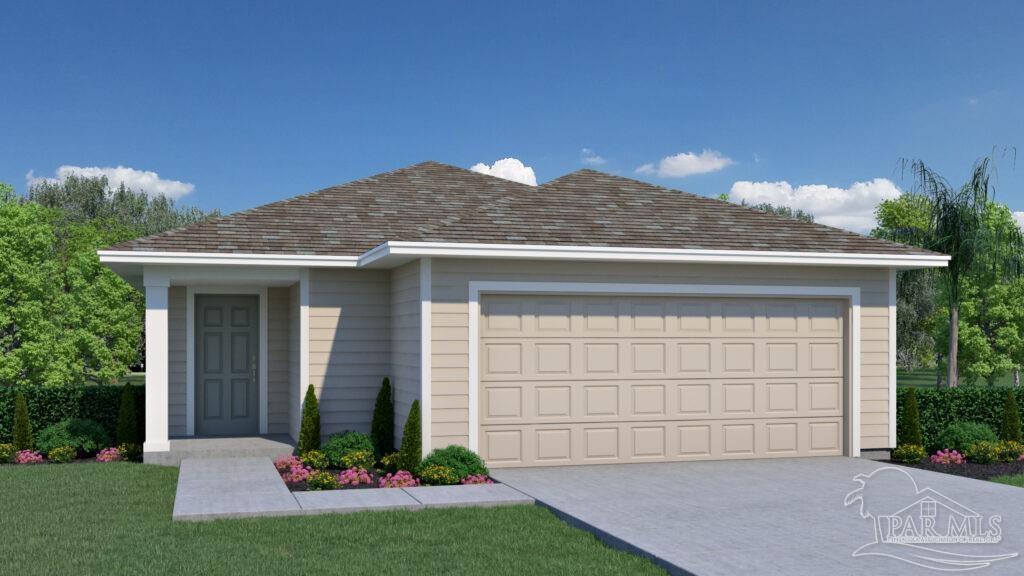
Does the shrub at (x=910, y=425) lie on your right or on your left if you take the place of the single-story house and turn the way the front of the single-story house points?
on your left

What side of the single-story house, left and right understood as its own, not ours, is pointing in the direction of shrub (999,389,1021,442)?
left

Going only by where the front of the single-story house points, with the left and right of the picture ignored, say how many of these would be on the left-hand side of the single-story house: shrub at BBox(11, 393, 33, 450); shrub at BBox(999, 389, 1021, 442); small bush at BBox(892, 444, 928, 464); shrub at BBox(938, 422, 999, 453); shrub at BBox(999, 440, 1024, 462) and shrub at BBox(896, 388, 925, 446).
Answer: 5

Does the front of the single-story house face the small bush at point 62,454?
no

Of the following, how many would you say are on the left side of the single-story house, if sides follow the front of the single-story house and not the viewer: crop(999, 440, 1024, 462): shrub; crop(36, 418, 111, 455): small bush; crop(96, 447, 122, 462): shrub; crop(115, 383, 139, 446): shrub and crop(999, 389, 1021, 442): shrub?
2

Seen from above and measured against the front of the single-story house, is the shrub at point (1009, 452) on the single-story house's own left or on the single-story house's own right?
on the single-story house's own left

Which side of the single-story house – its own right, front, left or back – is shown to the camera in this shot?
front

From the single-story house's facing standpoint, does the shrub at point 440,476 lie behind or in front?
in front

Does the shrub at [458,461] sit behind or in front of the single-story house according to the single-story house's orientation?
in front

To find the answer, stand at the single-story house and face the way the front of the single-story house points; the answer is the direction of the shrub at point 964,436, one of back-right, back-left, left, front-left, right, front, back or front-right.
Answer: left

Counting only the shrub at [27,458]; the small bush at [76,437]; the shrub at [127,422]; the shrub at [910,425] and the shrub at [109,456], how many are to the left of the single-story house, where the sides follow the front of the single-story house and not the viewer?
1

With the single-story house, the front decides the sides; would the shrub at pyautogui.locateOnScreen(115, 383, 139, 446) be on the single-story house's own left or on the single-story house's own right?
on the single-story house's own right

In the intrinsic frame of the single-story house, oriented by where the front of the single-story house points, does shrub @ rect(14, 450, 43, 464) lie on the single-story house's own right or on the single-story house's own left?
on the single-story house's own right

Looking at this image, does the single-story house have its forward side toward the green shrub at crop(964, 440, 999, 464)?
no

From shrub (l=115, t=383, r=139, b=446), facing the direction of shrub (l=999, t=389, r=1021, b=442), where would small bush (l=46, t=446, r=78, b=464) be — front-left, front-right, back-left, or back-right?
back-right

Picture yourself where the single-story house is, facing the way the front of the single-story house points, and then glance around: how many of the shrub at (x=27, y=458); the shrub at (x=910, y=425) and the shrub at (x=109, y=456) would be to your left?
1

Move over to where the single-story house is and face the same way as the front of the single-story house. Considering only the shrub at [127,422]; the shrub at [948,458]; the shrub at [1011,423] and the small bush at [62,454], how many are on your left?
2
